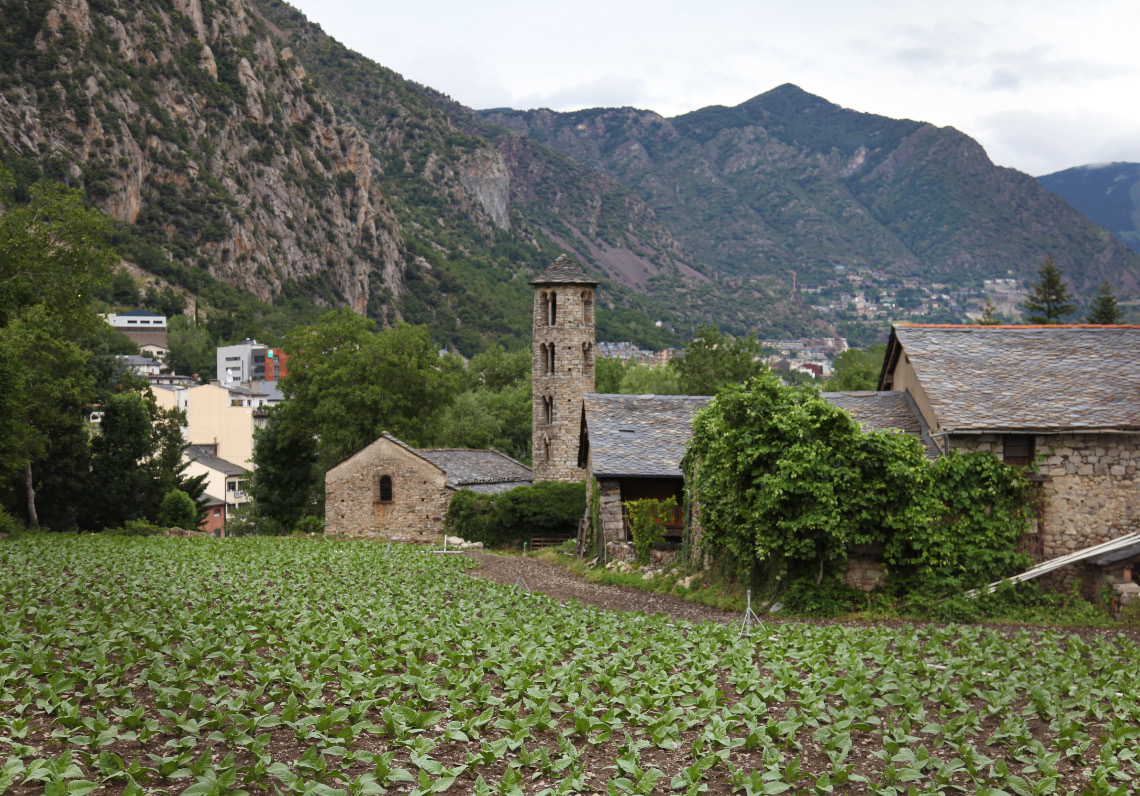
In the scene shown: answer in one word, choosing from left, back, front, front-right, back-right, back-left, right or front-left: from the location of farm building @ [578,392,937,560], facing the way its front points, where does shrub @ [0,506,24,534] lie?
right

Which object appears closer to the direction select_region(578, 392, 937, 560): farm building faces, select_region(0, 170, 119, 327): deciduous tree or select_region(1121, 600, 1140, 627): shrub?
the shrub

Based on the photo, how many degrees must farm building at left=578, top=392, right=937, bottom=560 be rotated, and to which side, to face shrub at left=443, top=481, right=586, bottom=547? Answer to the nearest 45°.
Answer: approximately 135° to its right

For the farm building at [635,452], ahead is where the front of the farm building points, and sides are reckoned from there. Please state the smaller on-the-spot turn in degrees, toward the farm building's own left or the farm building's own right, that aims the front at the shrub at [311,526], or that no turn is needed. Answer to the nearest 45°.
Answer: approximately 135° to the farm building's own right

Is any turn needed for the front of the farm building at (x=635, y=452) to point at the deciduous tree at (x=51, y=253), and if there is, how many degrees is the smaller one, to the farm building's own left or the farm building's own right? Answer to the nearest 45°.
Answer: approximately 90° to the farm building's own right

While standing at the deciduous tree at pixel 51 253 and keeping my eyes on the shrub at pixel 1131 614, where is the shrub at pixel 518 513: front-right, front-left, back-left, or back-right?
front-left

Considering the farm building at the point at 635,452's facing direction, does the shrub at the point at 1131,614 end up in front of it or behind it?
in front

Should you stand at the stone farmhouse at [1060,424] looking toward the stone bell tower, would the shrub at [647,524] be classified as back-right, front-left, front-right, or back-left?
front-left

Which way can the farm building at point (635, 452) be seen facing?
toward the camera

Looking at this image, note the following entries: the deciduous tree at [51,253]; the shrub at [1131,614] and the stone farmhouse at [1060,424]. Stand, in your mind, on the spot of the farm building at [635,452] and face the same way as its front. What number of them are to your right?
1

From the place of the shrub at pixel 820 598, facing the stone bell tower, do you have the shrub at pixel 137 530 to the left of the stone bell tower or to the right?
left

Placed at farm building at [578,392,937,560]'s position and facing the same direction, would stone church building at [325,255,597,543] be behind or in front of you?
behind
